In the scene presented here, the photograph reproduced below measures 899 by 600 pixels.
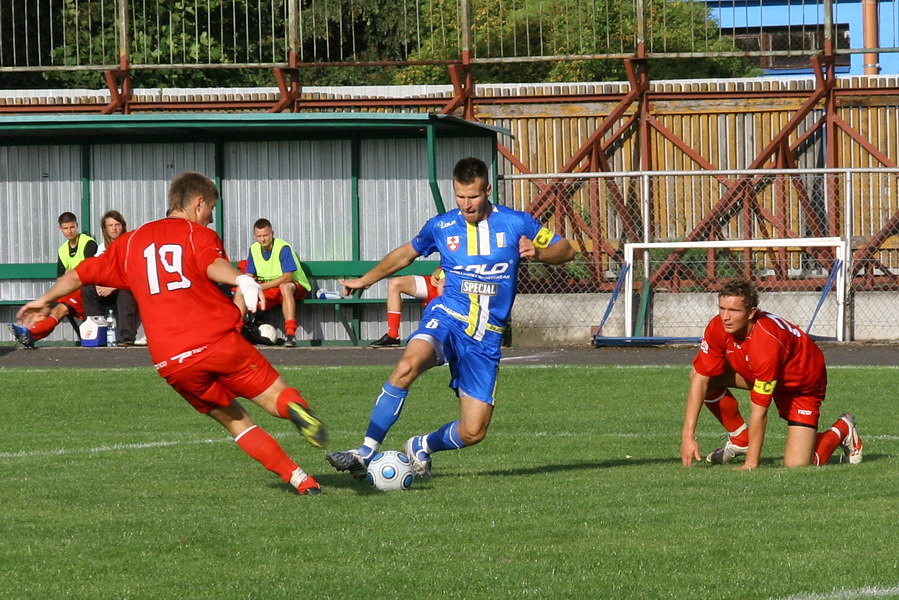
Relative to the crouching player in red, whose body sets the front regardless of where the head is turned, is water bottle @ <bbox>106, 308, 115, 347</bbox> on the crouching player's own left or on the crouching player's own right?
on the crouching player's own right

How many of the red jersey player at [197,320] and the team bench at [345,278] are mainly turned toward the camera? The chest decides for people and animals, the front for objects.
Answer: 1

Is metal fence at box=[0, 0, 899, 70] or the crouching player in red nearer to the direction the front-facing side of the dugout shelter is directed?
the crouching player in red

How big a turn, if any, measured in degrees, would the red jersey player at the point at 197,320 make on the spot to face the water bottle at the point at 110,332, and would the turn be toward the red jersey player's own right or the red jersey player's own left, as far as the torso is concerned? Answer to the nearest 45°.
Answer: approximately 45° to the red jersey player's own left

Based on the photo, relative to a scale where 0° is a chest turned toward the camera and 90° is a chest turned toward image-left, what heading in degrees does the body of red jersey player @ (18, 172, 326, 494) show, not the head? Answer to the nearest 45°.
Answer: approximately 225°

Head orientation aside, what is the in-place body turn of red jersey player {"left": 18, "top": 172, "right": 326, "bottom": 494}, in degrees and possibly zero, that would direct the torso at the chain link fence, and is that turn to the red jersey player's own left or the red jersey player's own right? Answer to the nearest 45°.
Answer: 0° — they already face it

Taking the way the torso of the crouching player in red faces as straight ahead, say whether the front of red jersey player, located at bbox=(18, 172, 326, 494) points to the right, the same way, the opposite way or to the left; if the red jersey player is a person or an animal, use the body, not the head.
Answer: the opposite way

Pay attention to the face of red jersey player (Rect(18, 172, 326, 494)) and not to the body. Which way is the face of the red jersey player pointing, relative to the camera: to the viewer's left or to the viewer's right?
to the viewer's right

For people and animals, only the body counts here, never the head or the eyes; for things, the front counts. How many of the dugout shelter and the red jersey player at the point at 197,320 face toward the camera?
1
